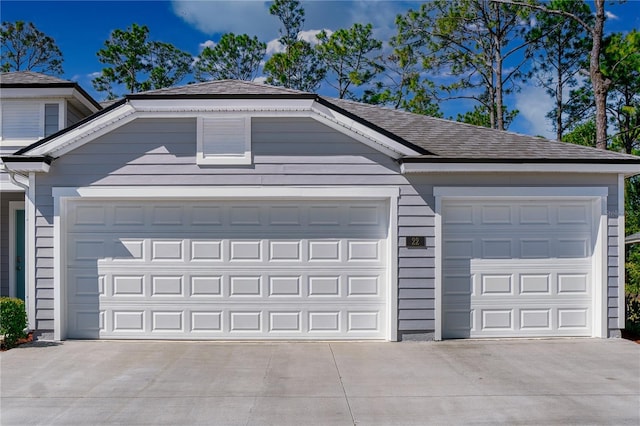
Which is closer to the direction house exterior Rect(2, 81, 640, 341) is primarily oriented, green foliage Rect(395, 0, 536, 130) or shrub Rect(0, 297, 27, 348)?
the shrub

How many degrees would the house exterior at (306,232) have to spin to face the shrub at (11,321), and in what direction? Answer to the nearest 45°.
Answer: approximately 90° to its right

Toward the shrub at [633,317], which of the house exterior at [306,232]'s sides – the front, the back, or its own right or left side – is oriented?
left

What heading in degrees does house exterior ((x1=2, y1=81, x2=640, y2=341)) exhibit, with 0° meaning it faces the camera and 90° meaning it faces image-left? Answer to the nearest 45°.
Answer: approximately 0°
